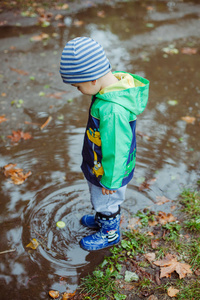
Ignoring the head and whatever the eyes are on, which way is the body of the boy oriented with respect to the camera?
to the viewer's left

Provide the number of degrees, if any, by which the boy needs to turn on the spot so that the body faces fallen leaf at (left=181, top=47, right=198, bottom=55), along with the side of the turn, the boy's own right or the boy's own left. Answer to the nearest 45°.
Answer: approximately 90° to the boy's own right

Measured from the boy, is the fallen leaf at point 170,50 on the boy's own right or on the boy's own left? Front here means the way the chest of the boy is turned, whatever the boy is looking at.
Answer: on the boy's own right

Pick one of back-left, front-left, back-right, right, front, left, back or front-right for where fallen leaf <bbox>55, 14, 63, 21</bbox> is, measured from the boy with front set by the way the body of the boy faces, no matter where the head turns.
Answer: right

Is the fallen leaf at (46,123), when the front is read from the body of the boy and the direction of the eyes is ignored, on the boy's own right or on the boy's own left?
on the boy's own right

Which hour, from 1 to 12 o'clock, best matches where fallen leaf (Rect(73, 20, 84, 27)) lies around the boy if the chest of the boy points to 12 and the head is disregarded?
The fallen leaf is roughly at 3 o'clock from the boy.

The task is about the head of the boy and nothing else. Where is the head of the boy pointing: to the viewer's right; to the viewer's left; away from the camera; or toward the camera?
to the viewer's left
